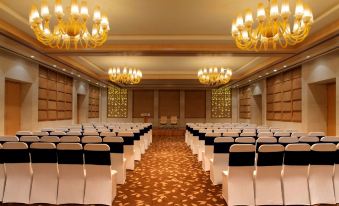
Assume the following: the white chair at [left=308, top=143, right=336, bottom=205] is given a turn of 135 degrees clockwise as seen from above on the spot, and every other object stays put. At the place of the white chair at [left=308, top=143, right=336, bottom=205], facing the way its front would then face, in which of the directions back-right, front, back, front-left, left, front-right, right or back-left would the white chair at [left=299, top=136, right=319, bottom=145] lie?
back-left

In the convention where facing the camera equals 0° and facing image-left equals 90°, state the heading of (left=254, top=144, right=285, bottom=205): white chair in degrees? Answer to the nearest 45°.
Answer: approximately 180°

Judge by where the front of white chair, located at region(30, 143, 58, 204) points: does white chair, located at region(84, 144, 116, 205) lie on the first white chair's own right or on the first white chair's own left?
on the first white chair's own right

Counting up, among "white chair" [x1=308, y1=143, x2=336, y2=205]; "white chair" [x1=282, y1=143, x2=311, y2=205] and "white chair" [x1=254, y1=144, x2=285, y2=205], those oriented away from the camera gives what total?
3

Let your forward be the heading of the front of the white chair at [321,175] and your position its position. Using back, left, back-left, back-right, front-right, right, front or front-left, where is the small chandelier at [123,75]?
front-left

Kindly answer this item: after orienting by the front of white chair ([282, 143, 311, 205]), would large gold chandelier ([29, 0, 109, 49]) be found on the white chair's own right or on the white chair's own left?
on the white chair's own left

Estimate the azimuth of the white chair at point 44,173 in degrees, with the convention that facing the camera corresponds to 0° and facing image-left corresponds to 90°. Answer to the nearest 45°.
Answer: approximately 180°

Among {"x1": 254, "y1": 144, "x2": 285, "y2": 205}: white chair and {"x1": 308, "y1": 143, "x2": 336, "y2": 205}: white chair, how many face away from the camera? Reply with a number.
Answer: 2

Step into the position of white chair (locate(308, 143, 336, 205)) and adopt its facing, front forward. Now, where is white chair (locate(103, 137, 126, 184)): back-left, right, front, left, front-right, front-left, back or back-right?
left

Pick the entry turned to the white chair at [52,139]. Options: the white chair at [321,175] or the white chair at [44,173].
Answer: the white chair at [44,173]

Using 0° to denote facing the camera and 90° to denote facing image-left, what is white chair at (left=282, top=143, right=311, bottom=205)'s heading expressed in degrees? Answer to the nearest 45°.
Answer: approximately 180°

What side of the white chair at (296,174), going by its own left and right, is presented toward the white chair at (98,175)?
left

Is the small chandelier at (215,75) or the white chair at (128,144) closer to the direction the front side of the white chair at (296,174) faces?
the small chandelier

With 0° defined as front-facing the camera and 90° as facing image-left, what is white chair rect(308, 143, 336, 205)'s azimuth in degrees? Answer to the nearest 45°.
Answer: approximately 180°
